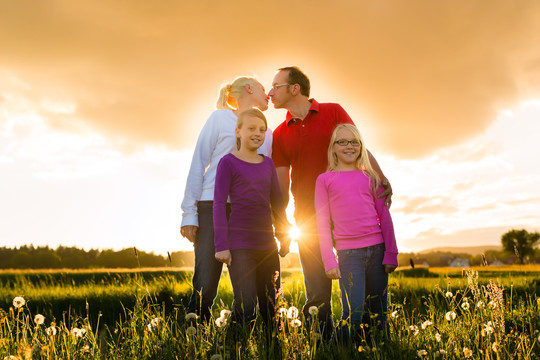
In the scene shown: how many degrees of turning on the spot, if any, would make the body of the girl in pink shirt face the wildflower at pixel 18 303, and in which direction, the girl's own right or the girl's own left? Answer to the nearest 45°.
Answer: approximately 45° to the girl's own right

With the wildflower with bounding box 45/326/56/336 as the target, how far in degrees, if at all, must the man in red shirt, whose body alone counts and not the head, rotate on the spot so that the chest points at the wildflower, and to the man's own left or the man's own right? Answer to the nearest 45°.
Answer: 0° — they already face it

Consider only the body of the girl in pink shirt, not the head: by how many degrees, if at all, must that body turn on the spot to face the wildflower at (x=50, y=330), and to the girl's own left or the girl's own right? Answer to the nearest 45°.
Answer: approximately 45° to the girl's own right

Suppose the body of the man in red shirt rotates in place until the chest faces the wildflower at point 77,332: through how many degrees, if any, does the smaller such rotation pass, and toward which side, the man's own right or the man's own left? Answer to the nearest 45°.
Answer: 0° — they already face it

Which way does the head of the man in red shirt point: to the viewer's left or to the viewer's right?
to the viewer's left

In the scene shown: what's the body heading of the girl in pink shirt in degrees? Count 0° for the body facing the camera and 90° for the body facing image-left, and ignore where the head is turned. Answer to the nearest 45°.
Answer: approximately 0°

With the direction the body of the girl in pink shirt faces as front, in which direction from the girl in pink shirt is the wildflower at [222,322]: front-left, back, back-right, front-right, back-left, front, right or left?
front-right

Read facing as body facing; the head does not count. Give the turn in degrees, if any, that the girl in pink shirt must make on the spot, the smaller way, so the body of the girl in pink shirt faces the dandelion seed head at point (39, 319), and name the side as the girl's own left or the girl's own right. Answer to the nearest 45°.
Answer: approximately 45° to the girl's own right

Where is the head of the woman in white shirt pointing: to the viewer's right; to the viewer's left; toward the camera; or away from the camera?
to the viewer's right
